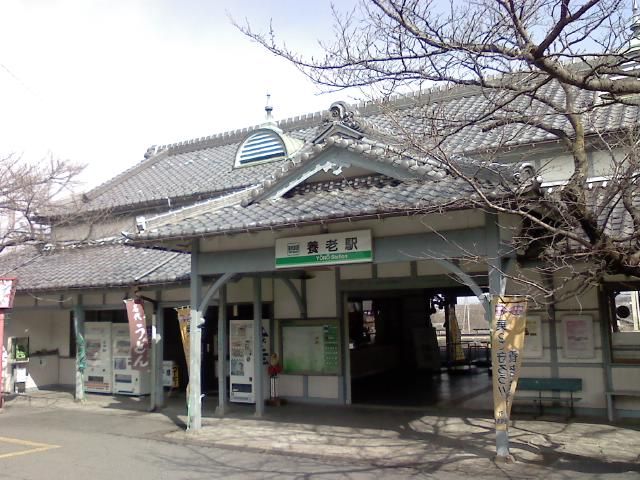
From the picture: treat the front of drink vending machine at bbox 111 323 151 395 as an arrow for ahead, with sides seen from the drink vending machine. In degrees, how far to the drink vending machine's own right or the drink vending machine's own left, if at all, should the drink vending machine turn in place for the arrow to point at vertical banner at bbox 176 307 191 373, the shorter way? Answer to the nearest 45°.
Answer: approximately 45° to the drink vending machine's own left

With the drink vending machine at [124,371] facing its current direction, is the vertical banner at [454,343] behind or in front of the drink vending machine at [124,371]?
behind

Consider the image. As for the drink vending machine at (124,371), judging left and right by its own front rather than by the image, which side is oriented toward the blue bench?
left

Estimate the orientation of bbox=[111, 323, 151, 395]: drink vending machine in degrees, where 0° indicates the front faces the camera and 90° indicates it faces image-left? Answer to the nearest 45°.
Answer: approximately 45°

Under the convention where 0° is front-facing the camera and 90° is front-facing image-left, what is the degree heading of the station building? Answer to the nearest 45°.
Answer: approximately 45°

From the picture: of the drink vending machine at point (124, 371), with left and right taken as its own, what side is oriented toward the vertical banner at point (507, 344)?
left
